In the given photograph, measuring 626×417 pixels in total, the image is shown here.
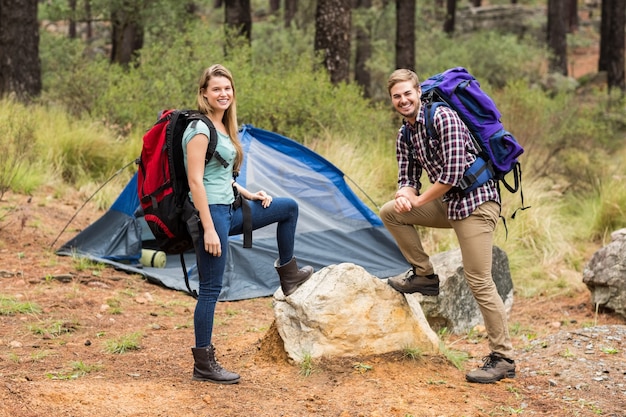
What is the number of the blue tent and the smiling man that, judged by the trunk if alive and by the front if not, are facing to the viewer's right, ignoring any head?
0

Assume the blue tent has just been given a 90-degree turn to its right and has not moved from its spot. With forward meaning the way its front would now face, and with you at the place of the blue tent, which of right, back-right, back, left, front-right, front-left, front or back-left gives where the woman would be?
back-left

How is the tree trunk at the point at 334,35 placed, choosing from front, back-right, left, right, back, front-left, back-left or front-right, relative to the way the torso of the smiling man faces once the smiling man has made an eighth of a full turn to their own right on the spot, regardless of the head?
right

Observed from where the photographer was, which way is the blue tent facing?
facing the viewer and to the left of the viewer

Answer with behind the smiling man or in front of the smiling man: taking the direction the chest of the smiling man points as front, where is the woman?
in front

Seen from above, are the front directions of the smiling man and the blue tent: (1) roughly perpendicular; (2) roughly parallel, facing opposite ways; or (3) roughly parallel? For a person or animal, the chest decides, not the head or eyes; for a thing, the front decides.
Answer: roughly parallel

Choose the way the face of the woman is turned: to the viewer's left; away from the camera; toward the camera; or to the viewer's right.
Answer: toward the camera

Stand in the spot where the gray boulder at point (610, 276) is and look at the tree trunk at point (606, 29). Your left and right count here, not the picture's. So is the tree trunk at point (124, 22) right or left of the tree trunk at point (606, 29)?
left

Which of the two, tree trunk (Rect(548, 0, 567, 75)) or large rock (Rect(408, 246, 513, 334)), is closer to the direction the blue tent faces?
the large rock

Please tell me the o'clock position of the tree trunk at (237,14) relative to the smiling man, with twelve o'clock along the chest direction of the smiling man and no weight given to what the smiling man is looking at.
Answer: The tree trunk is roughly at 4 o'clock from the smiling man.

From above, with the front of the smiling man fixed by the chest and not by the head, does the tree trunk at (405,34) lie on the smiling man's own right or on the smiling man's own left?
on the smiling man's own right

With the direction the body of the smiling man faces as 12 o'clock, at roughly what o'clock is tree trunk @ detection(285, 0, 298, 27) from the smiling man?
The tree trunk is roughly at 4 o'clock from the smiling man.

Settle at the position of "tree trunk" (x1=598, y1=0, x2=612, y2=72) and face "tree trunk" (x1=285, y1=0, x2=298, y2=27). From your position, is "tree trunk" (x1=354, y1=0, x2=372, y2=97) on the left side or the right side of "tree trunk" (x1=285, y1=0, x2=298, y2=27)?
left
